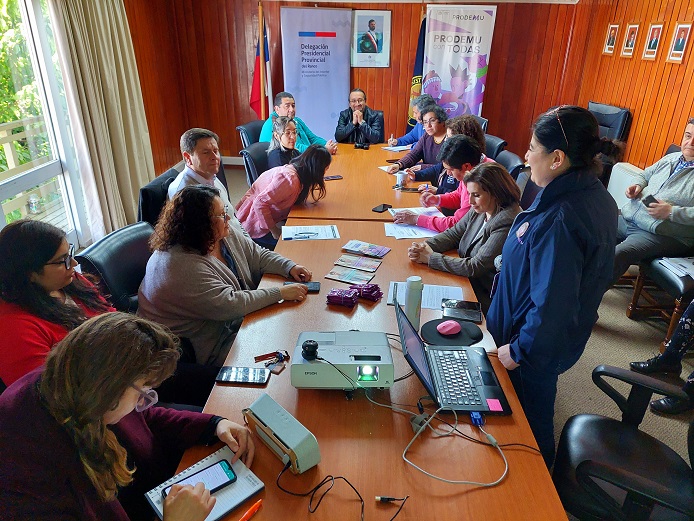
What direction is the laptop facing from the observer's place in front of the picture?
facing to the right of the viewer

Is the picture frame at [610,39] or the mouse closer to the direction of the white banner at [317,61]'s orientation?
the mouse

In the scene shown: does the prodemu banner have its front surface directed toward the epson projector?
yes

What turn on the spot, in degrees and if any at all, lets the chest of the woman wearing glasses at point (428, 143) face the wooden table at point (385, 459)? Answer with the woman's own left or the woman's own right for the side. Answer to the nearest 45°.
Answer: approximately 45° to the woman's own left

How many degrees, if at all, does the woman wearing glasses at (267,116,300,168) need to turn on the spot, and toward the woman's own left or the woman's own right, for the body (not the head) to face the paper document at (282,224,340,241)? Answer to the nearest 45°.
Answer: approximately 45° to the woman's own right

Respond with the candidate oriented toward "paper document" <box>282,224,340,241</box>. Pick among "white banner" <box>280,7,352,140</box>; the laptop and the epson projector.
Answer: the white banner

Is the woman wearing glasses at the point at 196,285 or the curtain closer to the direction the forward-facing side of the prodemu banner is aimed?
the woman wearing glasses

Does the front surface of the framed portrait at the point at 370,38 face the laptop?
yes

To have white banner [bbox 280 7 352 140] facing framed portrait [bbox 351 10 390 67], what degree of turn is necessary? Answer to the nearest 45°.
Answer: approximately 90° to its left
